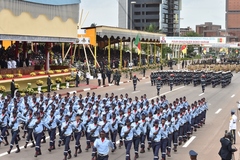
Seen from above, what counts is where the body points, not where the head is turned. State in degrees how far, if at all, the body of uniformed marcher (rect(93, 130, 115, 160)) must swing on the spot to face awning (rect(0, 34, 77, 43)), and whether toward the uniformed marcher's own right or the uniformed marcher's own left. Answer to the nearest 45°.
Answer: approximately 180°

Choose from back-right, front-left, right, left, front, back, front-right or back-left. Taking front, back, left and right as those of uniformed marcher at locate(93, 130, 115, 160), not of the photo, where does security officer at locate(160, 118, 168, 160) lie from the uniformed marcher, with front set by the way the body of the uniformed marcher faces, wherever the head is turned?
back-left

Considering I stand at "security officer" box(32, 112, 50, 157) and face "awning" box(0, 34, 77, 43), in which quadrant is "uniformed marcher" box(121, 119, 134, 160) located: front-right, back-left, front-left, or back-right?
back-right

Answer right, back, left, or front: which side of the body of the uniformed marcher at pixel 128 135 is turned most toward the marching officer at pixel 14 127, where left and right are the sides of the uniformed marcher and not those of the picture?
right

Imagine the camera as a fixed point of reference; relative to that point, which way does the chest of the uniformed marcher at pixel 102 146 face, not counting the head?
toward the camera

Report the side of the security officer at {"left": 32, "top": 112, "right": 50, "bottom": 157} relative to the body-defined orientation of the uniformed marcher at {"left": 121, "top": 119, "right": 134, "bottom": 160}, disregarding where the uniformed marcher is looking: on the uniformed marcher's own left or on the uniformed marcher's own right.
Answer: on the uniformed marcher's own right

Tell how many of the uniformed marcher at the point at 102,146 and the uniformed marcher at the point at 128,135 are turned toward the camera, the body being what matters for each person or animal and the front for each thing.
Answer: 2

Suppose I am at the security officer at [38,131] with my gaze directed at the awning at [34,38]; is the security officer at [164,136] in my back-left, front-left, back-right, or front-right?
back-right

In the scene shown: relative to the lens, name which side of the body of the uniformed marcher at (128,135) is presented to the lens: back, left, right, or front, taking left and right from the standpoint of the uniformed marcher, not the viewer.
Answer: front

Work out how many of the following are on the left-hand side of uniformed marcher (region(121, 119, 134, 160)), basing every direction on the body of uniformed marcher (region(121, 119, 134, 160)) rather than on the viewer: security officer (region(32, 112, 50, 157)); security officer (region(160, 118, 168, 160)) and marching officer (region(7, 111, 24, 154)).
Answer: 1
